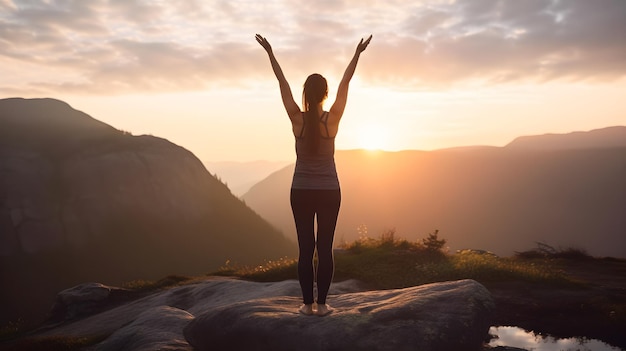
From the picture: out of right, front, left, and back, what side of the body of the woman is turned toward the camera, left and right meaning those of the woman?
back

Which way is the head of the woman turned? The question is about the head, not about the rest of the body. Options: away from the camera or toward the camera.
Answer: away from the camera
